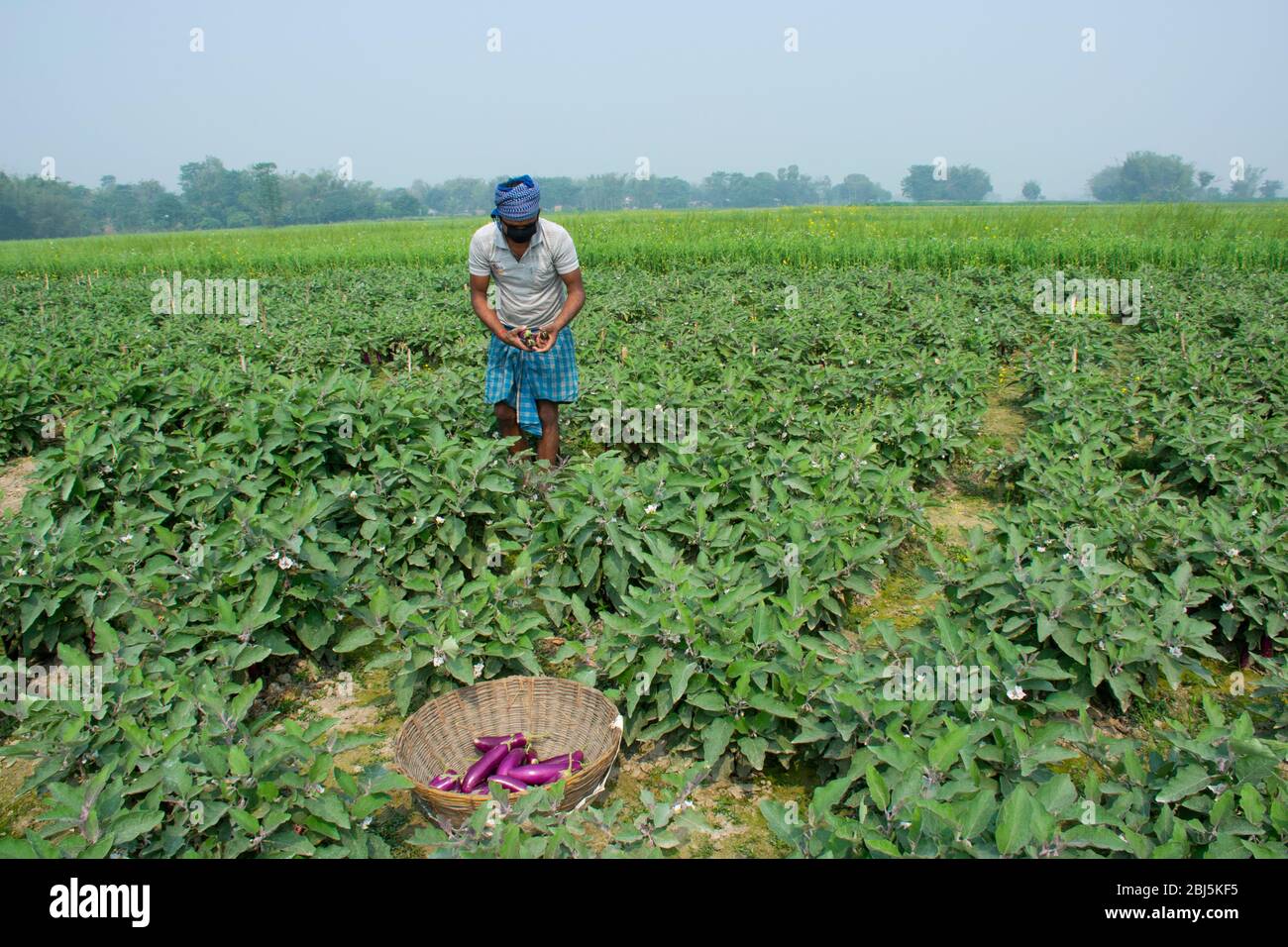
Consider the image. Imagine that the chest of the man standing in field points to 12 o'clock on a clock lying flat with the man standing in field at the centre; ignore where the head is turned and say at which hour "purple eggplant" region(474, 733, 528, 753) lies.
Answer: The purple eggplant is roughly at 12 o'clock from the man standing in field.

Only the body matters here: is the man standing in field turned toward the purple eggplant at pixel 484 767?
yes

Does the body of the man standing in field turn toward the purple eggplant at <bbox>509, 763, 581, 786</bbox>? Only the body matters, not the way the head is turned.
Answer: yes

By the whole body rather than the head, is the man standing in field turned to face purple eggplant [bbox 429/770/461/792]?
yes

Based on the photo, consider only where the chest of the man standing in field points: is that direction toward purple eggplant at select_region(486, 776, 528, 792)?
yes

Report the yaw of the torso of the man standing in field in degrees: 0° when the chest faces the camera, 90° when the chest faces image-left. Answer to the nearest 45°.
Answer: approximately 0°

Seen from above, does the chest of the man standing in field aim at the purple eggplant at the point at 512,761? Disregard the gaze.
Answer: yes
